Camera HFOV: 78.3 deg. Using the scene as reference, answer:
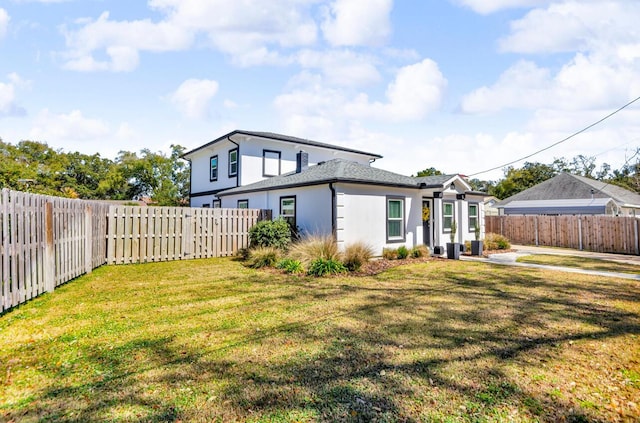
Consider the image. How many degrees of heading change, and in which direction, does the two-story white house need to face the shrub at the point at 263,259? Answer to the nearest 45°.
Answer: approximately 90° to its right

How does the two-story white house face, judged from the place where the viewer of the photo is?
facing the viewer and to the right of the viewer

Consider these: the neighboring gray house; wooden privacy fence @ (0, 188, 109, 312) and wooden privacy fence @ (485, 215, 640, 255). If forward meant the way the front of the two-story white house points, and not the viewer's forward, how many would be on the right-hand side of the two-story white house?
1

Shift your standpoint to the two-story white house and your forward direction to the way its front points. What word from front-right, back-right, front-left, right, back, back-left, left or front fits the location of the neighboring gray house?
left

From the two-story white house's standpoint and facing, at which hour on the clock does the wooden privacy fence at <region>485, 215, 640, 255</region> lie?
The wooden privacy fence is roughly at 10 o'clock from the two-story white house.

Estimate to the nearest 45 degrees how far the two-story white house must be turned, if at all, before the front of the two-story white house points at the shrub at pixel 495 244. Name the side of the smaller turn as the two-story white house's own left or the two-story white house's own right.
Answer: approximately 45° to the two-story white house's own left

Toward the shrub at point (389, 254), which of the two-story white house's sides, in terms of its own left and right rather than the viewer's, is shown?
front
